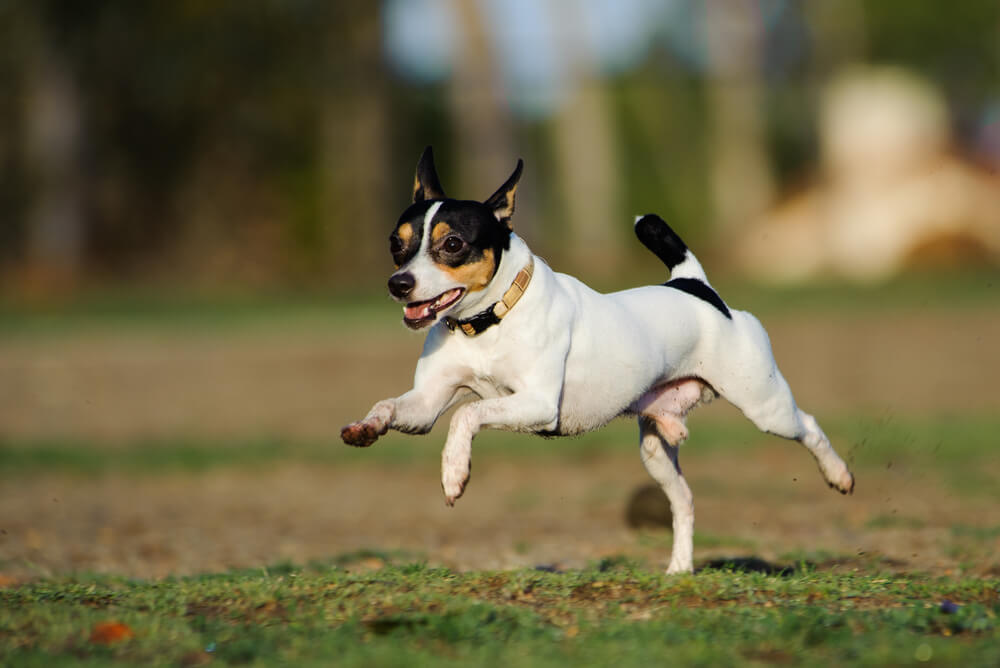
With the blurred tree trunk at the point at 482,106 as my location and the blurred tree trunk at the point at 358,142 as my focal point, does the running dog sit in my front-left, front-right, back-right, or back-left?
back-left

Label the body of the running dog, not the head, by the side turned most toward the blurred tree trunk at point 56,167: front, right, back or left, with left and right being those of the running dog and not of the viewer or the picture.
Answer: right

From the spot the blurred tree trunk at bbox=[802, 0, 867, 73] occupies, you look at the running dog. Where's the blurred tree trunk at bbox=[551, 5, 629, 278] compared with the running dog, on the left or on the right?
right

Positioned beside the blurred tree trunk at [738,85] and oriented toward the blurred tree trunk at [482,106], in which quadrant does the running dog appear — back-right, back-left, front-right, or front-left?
front-left

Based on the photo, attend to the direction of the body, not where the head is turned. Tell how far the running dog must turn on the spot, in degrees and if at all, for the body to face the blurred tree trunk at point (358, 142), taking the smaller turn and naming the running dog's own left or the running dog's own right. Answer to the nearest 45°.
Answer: approximately 135° to the running dog's own right

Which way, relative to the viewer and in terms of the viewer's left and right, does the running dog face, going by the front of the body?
facing the viewer and to the left of the viewer

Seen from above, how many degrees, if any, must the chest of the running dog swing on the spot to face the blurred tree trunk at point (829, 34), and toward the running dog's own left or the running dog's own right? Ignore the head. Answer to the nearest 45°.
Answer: approximately 135° to the running dog's own right

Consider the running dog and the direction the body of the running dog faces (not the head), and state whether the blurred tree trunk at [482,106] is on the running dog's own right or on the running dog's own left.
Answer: on the running dog's own right
